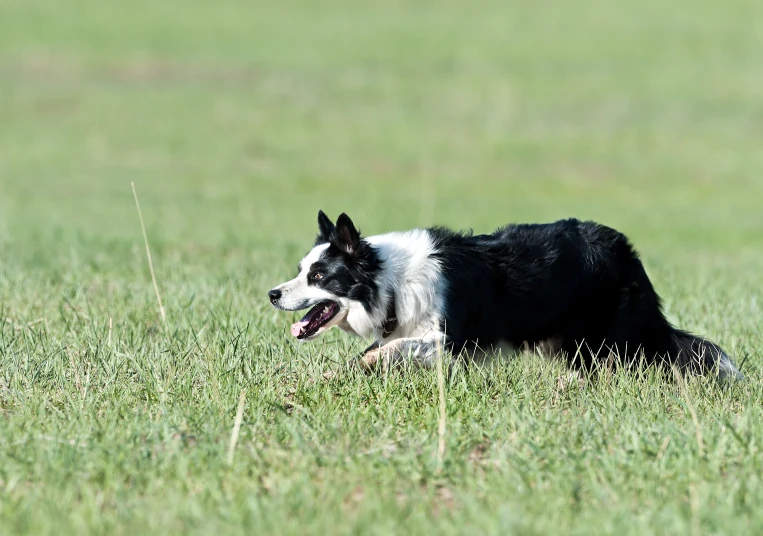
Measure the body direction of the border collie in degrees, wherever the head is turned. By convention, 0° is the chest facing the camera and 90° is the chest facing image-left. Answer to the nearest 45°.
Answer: approximately 90°
